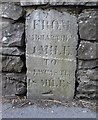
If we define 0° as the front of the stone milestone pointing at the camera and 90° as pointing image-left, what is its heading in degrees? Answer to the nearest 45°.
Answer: approximately 0°

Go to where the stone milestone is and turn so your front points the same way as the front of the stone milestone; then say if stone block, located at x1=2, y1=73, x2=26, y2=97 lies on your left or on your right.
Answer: on your right

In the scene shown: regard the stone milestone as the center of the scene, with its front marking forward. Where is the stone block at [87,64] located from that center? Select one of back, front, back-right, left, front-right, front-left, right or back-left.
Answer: left

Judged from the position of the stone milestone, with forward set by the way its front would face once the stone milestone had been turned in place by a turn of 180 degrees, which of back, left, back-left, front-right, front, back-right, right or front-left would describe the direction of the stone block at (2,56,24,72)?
left

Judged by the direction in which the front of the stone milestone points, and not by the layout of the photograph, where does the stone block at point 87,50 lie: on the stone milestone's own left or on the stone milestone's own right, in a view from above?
on the stone milestone's own left

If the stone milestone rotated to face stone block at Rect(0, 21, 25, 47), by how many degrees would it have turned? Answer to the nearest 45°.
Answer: approximately 90° to its right

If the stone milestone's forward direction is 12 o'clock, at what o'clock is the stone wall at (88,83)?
The stone wall is roughly at 9 o'clock from the stone milestone.

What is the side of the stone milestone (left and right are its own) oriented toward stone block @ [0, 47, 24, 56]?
right
